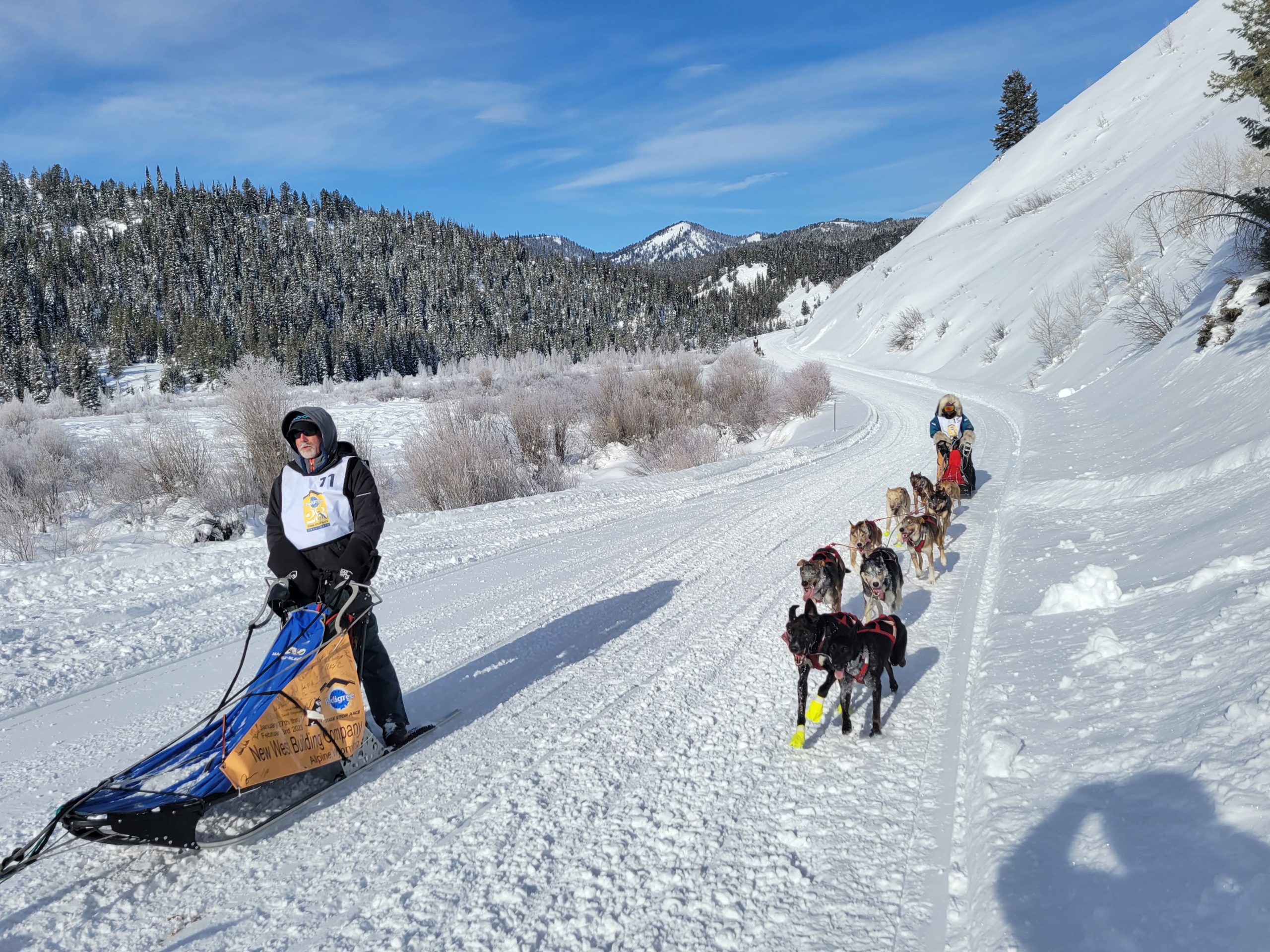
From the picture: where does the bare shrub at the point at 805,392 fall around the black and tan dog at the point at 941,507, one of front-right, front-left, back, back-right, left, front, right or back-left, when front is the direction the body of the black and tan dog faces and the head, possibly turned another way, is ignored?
back-right

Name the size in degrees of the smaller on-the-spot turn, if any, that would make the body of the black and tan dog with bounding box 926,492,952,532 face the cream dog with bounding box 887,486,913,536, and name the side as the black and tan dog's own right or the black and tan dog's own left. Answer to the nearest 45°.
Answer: approximately 90° to the black and tan dog's own right

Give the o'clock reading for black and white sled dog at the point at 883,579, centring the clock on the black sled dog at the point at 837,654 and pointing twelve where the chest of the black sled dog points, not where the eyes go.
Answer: The black and white sled dog is roughly at 5 o'clock from the black sled dog.

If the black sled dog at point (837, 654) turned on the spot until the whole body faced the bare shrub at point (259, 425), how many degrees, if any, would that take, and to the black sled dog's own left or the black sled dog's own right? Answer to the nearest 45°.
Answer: approximately 90° to the black sled dog's own right

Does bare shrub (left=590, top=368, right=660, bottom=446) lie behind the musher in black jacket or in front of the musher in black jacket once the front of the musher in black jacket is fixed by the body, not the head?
behind

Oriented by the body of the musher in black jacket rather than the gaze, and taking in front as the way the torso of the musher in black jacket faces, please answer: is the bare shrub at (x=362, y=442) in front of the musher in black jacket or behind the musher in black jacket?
behind
